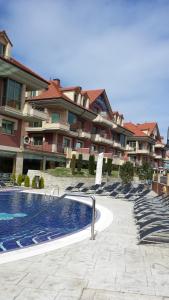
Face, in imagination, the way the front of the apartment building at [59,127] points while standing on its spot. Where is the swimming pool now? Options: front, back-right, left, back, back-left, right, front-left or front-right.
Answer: front-right

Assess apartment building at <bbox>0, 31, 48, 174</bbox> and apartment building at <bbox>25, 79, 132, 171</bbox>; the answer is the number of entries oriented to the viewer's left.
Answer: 0

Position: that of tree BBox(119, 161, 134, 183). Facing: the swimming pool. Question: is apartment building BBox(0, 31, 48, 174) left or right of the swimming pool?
right

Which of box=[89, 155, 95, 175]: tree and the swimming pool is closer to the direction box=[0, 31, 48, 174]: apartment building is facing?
the swimming pool

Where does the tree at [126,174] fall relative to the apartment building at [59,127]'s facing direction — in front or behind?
in front

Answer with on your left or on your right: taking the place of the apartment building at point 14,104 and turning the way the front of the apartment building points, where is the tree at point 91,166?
on your left

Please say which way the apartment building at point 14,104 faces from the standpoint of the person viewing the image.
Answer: facing the viewer and to the right of the viewer
